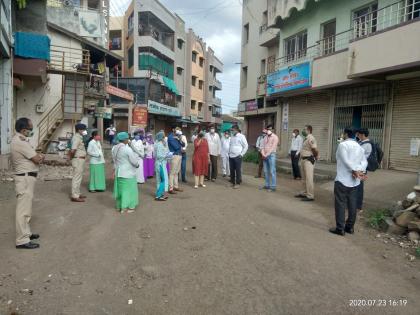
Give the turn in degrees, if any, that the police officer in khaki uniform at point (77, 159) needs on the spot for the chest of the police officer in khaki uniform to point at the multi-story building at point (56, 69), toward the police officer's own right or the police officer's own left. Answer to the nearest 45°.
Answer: approximately 90° to the police officer's own left

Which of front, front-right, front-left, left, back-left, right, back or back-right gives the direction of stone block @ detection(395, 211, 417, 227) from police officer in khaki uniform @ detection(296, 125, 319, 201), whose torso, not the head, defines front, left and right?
back-left

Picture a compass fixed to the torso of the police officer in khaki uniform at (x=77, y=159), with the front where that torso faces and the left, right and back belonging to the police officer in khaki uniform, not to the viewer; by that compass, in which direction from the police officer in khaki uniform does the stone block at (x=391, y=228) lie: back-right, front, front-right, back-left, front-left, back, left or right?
front-right

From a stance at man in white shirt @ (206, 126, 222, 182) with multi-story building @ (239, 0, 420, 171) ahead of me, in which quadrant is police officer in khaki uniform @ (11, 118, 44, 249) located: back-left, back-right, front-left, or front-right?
back-right

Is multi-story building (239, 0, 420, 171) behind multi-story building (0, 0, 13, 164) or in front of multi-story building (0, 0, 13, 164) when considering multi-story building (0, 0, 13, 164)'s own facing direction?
in front

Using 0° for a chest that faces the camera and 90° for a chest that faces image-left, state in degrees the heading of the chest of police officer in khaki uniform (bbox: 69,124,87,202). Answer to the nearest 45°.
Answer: approximately 270°

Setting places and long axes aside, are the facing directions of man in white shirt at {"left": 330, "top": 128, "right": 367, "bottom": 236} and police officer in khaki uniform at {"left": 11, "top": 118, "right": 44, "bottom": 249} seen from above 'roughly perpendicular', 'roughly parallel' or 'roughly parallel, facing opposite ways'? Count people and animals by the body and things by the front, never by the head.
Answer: roughly perpendicular

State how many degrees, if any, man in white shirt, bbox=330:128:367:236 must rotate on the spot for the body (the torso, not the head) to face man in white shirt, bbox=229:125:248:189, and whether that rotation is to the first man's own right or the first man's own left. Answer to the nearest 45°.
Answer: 0° — they already face them

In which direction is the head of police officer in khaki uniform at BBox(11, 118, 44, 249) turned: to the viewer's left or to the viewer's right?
to the viewer's right

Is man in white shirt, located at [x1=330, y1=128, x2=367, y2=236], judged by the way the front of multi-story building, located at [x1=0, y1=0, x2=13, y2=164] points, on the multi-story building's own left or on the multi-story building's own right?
on the multi-story building's own right

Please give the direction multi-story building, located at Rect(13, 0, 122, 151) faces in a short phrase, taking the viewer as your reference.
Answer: facing the viewer and to the right of the viewer

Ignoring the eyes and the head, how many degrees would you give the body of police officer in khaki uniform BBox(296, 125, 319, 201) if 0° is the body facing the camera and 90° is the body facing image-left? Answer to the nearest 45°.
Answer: approximately 90°

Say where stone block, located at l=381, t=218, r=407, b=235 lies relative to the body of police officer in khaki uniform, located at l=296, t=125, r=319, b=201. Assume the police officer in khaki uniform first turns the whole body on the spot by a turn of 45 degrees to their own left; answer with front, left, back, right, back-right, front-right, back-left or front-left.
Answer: left

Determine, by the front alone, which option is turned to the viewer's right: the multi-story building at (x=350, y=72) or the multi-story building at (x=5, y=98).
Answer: the multi-story building at (x=5, y=98)

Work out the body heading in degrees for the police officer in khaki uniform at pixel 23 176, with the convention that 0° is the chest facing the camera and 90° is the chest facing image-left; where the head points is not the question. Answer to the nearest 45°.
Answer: approximately 270°

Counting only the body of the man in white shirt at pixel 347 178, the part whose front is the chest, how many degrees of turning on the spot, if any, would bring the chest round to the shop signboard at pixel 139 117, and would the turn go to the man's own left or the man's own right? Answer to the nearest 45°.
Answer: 0° — they already face it

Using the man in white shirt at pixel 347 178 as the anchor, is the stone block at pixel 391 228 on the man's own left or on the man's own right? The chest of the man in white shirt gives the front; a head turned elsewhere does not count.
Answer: on the man's own right
